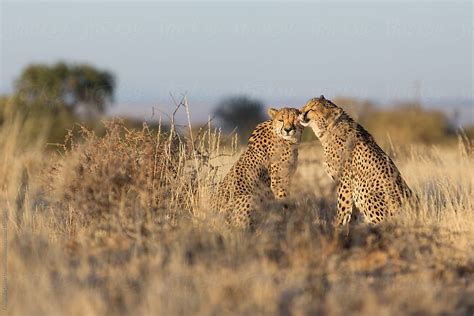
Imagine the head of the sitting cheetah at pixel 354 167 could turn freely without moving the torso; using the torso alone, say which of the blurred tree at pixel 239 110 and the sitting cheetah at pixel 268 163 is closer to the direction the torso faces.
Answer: the sitting cheetah

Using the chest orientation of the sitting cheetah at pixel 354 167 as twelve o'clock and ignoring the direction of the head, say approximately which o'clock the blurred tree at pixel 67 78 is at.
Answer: The blurred tree is roughly at 2 o'clock from the sitting cheetah.

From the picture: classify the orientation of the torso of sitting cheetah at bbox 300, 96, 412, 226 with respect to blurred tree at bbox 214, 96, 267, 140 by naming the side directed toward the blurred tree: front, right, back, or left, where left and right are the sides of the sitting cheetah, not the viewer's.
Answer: right

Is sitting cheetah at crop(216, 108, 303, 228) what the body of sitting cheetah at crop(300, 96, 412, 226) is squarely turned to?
yes

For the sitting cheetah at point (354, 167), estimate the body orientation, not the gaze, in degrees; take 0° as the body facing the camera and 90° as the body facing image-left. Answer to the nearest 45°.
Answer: approximately 90°

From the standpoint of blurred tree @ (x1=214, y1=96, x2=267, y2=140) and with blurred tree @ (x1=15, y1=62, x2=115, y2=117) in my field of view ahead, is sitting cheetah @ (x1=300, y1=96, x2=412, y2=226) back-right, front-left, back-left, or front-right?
back-left
